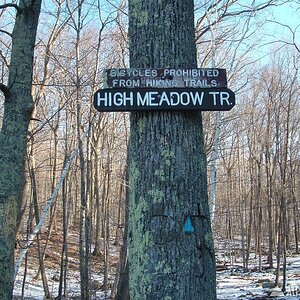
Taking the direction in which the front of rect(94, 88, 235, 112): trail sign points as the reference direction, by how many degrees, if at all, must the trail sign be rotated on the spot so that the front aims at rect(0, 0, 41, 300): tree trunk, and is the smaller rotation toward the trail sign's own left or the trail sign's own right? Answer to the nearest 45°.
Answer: approximately 135° to the trail sign's own right

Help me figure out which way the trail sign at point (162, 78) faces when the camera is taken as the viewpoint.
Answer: facing the viewer

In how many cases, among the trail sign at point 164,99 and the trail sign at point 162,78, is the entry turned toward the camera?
2

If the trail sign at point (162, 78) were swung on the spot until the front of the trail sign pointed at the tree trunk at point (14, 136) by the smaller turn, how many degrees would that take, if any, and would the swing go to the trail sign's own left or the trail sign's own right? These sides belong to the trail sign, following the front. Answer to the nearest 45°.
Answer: approximately 135° to the trail sign's own right

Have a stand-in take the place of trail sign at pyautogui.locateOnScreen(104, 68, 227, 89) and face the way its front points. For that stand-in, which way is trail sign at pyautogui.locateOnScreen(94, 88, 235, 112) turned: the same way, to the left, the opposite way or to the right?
the same way

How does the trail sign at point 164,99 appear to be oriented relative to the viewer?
toward the camera
